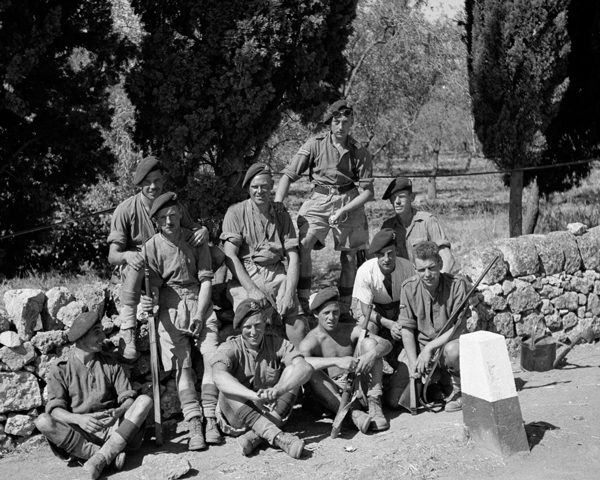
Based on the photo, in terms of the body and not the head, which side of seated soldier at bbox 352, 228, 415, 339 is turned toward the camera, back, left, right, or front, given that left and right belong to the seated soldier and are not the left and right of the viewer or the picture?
front

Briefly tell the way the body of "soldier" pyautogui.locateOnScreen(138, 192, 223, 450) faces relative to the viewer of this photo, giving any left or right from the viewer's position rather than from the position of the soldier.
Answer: facing the viewer

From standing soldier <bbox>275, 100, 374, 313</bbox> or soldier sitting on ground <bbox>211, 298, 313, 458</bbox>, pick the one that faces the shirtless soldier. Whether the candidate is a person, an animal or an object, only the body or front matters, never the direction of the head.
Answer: the standing soldier

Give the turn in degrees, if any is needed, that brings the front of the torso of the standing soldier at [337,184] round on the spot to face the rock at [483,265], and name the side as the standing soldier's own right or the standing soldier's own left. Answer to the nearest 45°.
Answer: approximately 90° to the standing soldier's own left

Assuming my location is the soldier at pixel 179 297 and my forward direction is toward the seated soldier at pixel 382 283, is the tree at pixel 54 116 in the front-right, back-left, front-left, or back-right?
back-left

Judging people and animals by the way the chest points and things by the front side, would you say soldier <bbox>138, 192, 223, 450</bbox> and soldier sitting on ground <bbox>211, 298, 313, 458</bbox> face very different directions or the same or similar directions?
same or similar directions

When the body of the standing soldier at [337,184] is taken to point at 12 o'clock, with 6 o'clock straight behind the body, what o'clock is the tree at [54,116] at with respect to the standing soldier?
The tree is roughly at 4 o'clock from the standing soldier.

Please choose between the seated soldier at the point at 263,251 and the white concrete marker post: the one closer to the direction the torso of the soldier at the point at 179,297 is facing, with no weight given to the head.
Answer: the white concrete marker post

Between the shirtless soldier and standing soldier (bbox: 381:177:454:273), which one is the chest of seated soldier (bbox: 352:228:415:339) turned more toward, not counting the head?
the shirtless soldier

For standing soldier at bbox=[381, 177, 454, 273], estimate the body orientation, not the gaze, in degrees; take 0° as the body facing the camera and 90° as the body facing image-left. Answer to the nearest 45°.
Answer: approximately 45°

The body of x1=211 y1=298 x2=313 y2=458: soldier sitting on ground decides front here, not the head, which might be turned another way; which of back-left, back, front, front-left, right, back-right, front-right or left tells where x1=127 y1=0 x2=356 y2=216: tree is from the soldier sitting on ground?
back

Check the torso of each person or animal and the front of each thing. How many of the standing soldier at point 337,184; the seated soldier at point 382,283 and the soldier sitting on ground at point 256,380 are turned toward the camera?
3

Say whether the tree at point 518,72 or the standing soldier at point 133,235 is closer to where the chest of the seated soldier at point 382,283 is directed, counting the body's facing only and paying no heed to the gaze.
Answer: the standing soldier
